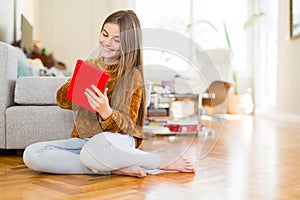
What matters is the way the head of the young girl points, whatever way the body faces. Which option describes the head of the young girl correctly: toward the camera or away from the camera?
toward the camera

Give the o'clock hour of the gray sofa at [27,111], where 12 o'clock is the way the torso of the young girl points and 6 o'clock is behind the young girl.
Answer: The gray sofa is roughly at 3 o'clock from the young girl.

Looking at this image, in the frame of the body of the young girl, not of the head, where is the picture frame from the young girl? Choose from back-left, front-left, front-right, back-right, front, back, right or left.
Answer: back

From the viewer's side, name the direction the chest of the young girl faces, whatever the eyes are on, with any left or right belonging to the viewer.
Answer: facing the viewer and to the left of the viewer
